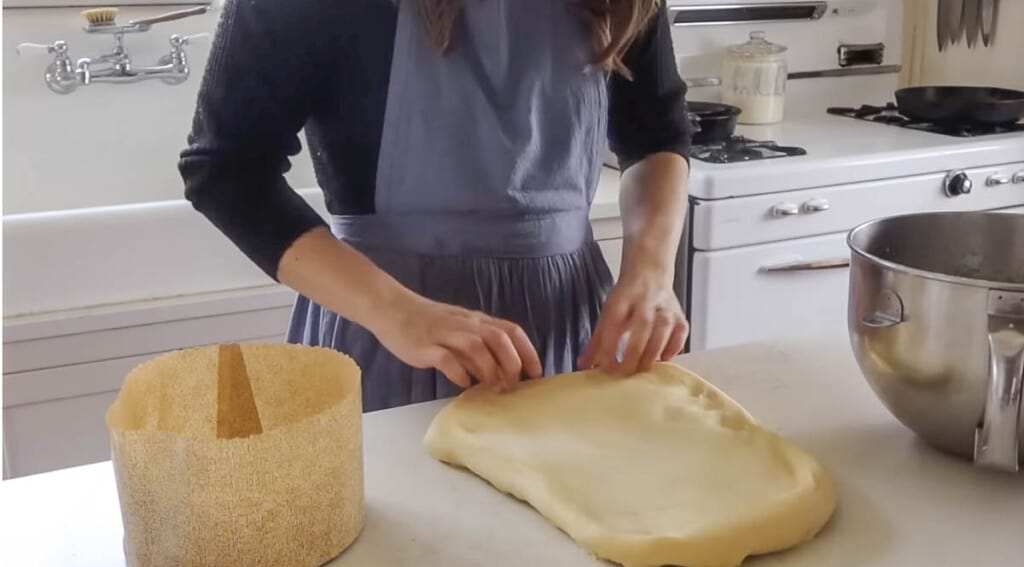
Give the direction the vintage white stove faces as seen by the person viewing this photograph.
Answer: facing the viewer and to the right of the viewer

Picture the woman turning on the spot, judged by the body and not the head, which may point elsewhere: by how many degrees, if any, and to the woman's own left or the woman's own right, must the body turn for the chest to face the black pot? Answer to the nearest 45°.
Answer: approximately 90° to the woman's own left

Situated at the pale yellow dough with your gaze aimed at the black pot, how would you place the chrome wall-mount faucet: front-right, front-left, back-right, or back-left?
front-left

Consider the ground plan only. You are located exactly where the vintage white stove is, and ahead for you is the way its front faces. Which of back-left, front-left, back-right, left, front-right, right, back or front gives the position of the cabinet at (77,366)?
right

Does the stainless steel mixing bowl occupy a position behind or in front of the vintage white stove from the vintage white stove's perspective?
in front

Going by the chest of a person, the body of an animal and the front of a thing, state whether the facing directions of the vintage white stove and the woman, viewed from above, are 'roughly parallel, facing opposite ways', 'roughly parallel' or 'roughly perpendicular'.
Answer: roughly parallel

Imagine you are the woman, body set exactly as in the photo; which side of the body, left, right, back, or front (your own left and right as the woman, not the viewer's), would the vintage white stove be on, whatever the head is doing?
left

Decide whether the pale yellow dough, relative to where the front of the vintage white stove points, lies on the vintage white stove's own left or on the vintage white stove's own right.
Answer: on the vintage white stove's own right

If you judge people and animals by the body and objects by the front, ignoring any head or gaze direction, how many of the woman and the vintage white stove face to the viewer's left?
0

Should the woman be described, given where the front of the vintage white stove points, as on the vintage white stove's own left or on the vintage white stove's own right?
on the vintage white stove's own right
